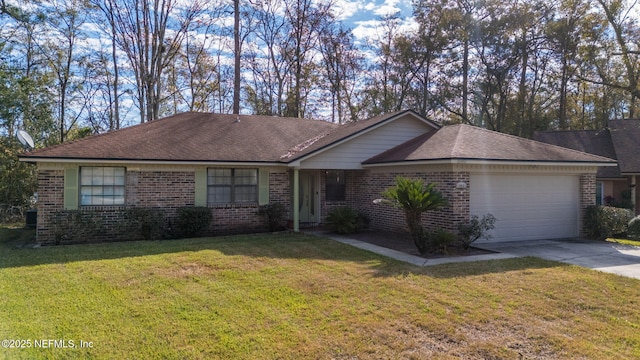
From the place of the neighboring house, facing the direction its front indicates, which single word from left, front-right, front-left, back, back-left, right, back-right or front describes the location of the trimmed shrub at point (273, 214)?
front-right

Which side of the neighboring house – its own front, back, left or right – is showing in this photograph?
front

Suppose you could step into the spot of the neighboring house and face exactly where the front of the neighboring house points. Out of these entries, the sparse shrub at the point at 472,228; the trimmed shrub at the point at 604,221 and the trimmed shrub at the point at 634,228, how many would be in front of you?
3

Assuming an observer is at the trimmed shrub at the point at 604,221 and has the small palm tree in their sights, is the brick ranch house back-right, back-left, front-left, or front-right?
front-right

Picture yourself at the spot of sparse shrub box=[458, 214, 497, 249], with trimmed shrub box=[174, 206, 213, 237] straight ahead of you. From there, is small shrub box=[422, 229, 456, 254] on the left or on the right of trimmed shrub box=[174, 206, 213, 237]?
left

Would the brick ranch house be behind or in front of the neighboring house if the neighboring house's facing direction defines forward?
in front

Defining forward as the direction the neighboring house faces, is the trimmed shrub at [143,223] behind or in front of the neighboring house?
in front

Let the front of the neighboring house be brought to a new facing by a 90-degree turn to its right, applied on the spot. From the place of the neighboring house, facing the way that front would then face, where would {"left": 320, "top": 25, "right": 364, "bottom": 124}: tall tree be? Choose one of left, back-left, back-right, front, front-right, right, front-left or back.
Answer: front

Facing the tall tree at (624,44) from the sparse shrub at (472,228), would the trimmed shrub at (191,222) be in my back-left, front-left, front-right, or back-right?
back-left
